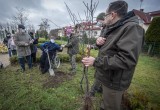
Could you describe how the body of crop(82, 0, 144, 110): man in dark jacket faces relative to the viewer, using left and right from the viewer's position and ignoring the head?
facing to the left of the viewer

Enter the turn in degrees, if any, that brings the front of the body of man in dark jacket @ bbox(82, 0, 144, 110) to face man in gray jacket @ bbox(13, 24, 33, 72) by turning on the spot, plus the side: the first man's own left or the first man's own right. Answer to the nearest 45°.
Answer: approximately 45° to the first man's own right

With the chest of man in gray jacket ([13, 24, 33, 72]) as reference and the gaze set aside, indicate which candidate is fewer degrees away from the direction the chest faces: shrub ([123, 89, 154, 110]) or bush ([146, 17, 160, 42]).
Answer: the shrub

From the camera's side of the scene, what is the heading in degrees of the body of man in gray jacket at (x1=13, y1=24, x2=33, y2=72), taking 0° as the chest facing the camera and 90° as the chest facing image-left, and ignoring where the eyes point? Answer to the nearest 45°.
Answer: approximately 0°

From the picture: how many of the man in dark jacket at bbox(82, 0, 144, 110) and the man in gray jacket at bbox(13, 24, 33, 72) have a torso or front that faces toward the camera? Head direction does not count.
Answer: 1

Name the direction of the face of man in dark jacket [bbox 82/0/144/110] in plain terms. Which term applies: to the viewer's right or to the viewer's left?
to the viewer's left

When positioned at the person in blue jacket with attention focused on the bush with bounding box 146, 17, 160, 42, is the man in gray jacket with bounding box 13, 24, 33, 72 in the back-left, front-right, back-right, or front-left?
back-left

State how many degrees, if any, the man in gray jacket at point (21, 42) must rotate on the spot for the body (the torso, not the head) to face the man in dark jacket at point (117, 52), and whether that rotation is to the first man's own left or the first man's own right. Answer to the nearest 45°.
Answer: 0° — they already face them
